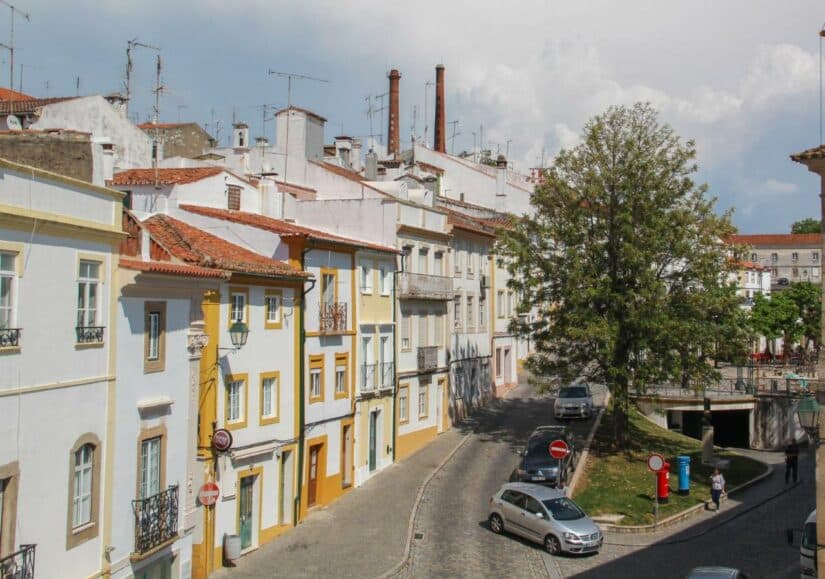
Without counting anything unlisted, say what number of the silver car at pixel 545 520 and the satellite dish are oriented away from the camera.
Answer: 0

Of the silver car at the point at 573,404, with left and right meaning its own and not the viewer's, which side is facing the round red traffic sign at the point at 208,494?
front

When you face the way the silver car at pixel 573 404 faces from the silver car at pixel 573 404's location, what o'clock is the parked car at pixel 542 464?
The parked car is roughly at 12 o'clock from the silver car.

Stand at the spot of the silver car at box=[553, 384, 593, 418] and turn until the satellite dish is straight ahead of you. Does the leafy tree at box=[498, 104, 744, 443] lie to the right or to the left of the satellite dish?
left

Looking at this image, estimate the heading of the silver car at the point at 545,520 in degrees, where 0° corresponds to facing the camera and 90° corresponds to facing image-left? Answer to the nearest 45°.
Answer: approximately 315°

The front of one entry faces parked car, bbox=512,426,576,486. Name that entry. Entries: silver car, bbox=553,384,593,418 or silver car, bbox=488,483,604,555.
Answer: silver car, bbox=553,384,593,418

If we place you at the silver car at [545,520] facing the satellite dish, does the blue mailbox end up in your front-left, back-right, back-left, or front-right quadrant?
back-right

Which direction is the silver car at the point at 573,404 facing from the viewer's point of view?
toward the camera

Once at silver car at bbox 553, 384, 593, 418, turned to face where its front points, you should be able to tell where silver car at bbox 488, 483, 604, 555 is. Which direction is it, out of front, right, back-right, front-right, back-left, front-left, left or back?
front
